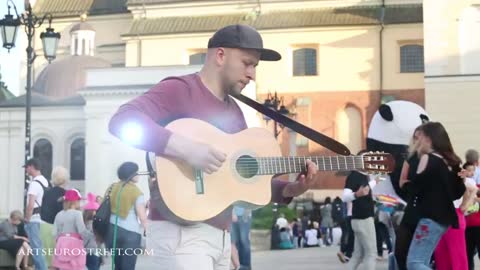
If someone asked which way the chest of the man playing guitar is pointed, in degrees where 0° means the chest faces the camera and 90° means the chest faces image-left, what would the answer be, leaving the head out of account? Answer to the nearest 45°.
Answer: approximately 315°

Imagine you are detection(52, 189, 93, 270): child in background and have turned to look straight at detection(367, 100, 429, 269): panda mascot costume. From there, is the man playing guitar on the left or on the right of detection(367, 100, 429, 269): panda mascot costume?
right
